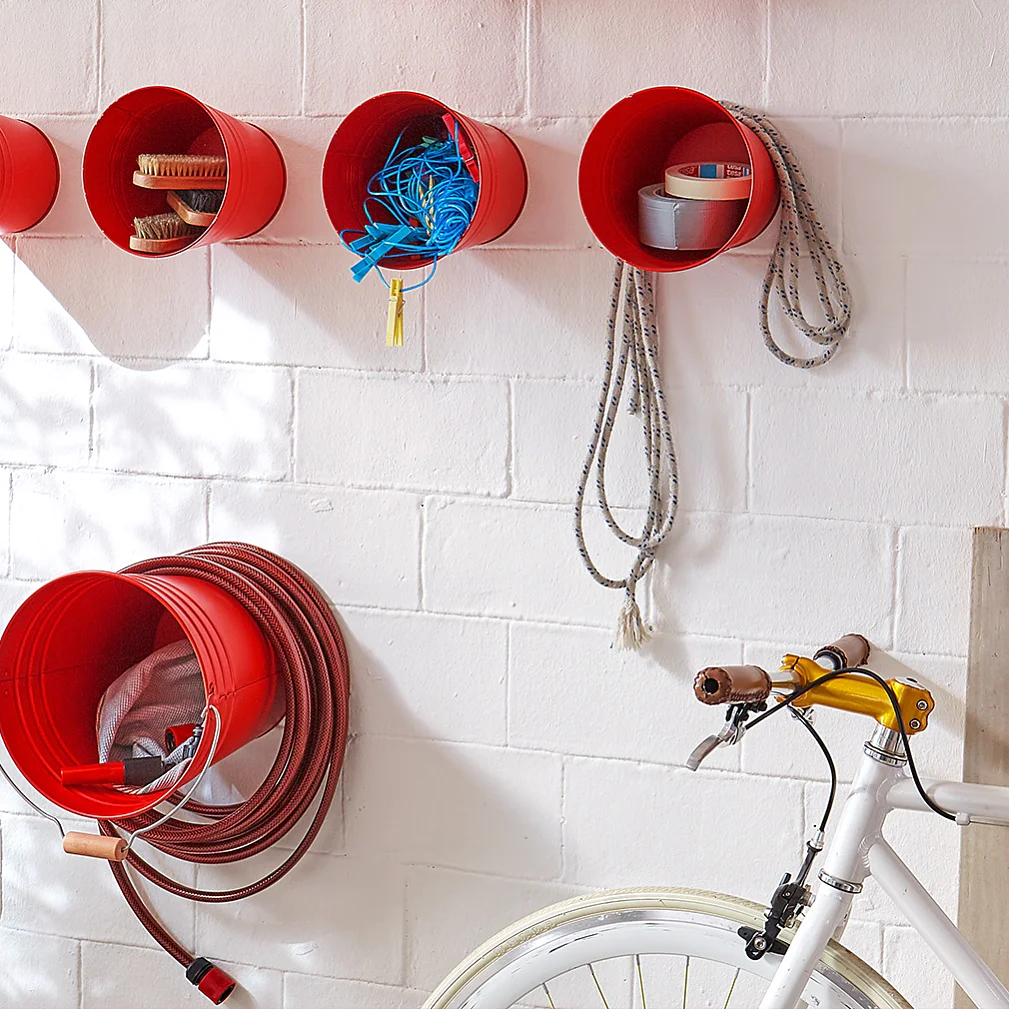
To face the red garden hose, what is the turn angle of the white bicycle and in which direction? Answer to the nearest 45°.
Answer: approximately 45° to its right

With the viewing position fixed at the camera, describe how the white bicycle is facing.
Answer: facing to the left of the viewer
